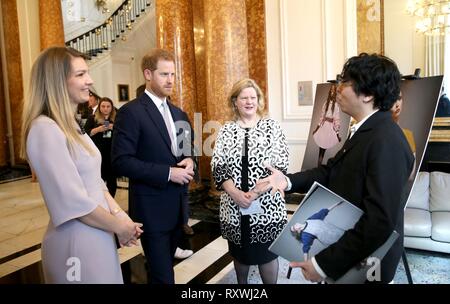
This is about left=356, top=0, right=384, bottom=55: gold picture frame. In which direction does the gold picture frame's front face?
toward the camera

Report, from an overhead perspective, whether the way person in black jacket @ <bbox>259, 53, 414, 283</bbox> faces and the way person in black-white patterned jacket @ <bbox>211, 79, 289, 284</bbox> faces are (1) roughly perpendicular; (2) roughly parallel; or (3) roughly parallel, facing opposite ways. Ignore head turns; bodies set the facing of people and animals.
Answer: roughly perpendicular

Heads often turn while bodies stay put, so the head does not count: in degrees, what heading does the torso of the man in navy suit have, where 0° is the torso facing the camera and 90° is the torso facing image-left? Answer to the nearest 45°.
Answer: approximately 315°

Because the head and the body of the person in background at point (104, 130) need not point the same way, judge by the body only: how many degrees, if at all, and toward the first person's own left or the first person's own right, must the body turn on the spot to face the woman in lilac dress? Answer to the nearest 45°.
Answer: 0° — they already face them

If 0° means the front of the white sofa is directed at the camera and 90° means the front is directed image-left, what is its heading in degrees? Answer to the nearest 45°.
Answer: approximately 0°

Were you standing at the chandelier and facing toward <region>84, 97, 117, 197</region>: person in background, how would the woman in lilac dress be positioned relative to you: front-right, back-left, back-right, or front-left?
front-left

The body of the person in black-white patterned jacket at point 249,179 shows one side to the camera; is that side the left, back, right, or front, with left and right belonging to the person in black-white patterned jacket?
front

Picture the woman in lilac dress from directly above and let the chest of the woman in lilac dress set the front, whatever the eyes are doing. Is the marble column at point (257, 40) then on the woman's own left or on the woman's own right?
on the woman's own left

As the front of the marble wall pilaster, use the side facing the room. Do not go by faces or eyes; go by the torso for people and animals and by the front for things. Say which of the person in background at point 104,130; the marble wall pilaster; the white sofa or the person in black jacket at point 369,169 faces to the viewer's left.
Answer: the person in black jacket

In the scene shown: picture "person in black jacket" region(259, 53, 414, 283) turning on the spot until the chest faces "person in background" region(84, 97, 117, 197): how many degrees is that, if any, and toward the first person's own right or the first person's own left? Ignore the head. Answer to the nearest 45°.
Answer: approximately 45° to the first person's own right

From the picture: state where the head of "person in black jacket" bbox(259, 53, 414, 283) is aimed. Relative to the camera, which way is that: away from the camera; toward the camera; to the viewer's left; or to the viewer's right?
to the viewer's left

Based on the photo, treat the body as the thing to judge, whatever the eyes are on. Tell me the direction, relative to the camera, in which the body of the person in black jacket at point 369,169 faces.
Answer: to the viewer's left

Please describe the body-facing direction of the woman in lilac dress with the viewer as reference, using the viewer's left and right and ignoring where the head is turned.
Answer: facing to the right of the viewer

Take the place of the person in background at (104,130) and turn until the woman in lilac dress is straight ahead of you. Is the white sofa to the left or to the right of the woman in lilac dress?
left
